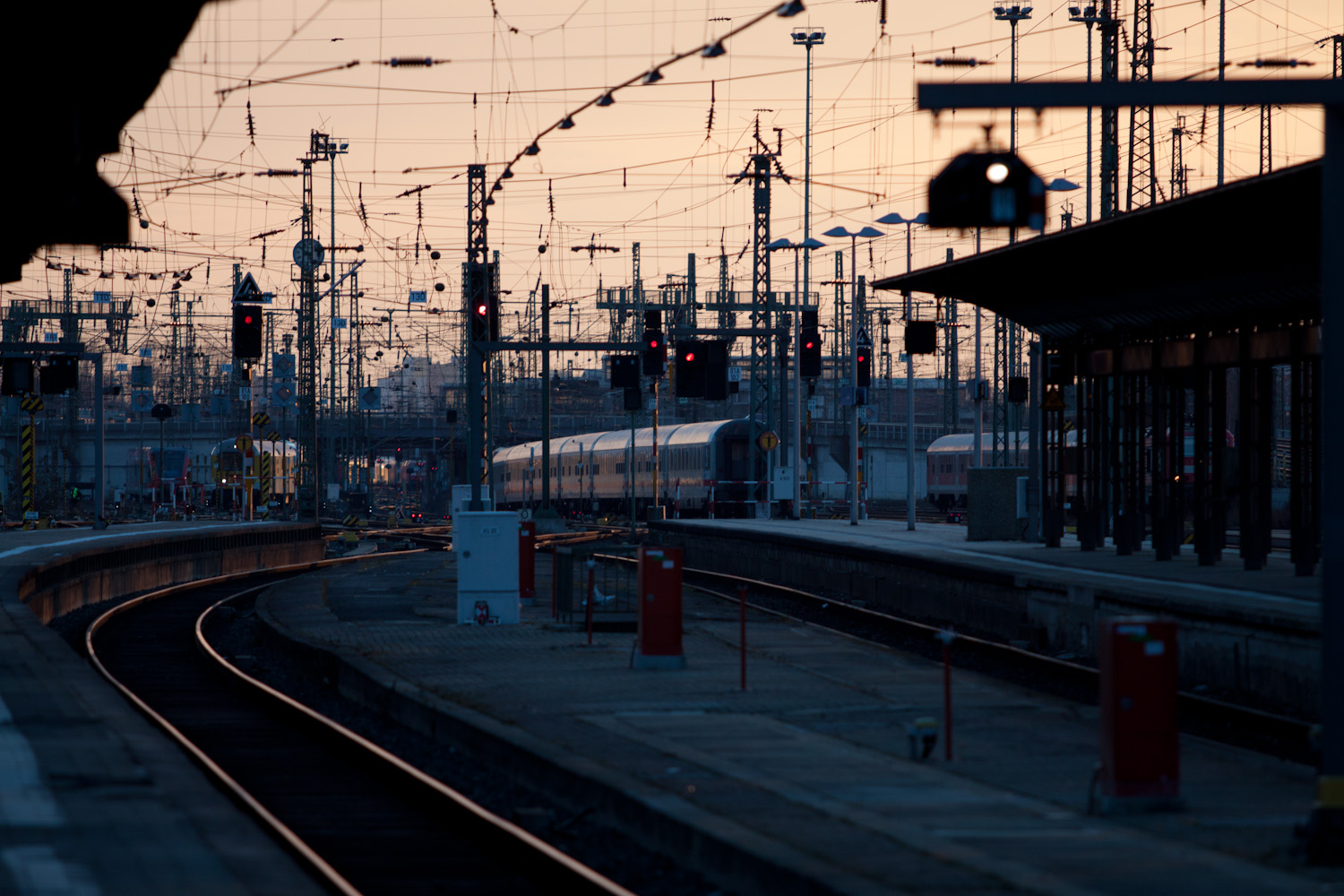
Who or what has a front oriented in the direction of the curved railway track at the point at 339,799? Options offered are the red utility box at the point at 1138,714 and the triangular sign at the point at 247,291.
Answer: the triangular sign

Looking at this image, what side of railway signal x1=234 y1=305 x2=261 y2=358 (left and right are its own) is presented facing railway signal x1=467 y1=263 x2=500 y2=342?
left

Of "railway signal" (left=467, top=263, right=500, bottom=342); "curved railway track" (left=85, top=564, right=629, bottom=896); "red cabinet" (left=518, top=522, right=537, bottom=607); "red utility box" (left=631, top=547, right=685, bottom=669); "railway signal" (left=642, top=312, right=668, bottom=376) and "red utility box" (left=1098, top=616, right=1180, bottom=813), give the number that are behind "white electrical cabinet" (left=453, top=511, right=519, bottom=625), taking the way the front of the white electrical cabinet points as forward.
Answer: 3

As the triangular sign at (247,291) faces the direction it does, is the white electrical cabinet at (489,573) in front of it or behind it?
in front

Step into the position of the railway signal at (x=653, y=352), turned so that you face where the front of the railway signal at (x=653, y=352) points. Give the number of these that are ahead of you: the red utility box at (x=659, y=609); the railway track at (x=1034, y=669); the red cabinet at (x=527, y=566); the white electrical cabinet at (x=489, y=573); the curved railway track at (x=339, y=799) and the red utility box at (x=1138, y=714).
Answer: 6

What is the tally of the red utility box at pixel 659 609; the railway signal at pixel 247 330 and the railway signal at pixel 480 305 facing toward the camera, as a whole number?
3

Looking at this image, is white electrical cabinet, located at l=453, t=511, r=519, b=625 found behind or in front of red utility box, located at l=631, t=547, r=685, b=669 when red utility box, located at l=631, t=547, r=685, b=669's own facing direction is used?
behind

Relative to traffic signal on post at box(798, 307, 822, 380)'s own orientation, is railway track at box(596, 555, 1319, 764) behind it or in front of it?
in front

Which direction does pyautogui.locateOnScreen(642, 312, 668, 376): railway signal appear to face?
toward the camera

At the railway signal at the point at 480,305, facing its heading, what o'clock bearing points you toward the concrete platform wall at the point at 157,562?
The concrete platform wall is roughly at 12 o'clock from the railway signal.

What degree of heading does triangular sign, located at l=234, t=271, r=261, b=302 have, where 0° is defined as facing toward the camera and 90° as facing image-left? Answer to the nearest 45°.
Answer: approximately 0°

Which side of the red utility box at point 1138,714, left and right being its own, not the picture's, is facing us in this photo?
front

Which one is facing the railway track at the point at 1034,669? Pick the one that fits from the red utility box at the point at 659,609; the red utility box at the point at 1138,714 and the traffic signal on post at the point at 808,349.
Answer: the traffic signal on post
